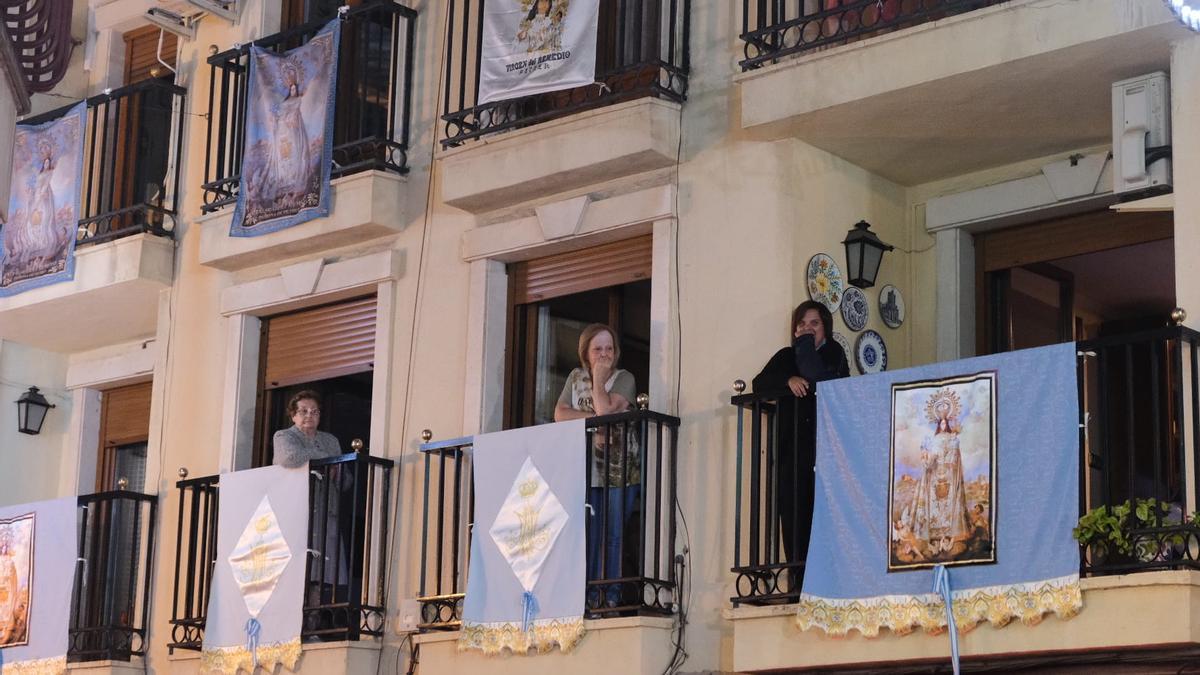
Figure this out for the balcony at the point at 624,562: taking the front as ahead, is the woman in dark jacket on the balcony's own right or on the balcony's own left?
on the balcony's own left

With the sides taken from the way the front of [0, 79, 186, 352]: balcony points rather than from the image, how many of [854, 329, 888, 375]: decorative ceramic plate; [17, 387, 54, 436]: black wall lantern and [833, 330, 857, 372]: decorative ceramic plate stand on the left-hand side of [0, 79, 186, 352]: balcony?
2

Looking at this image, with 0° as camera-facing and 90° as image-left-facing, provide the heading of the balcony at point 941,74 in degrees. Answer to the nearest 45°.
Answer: approximately 45°

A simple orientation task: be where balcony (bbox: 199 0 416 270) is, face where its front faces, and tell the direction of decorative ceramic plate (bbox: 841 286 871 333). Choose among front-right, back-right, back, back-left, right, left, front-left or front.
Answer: left

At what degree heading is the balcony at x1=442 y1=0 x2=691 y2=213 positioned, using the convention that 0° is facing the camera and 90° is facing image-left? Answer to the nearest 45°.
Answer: approximately 45°

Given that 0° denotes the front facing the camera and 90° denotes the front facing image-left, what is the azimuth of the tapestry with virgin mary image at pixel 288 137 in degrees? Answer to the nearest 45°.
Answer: approximately 45°

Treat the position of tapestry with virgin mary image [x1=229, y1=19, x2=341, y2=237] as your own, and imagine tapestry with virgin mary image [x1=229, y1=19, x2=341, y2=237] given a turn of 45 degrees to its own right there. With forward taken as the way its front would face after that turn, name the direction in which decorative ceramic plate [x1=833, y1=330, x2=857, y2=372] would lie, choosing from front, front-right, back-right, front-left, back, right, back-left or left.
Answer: back-left

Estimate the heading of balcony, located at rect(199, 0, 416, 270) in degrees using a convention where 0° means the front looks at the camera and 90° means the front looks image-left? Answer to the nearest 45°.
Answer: approximately 45°

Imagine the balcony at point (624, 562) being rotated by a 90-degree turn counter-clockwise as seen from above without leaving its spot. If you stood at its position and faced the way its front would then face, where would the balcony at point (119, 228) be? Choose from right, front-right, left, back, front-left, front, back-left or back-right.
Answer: back

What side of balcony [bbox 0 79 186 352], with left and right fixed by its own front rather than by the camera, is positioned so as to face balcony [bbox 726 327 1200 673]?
left

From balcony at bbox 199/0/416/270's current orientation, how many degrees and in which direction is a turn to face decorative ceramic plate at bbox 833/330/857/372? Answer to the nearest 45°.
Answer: approximately 90° to its left

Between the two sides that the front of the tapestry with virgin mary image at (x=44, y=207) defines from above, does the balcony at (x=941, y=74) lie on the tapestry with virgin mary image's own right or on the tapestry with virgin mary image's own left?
on the tapestry with virgin mary image's own left
